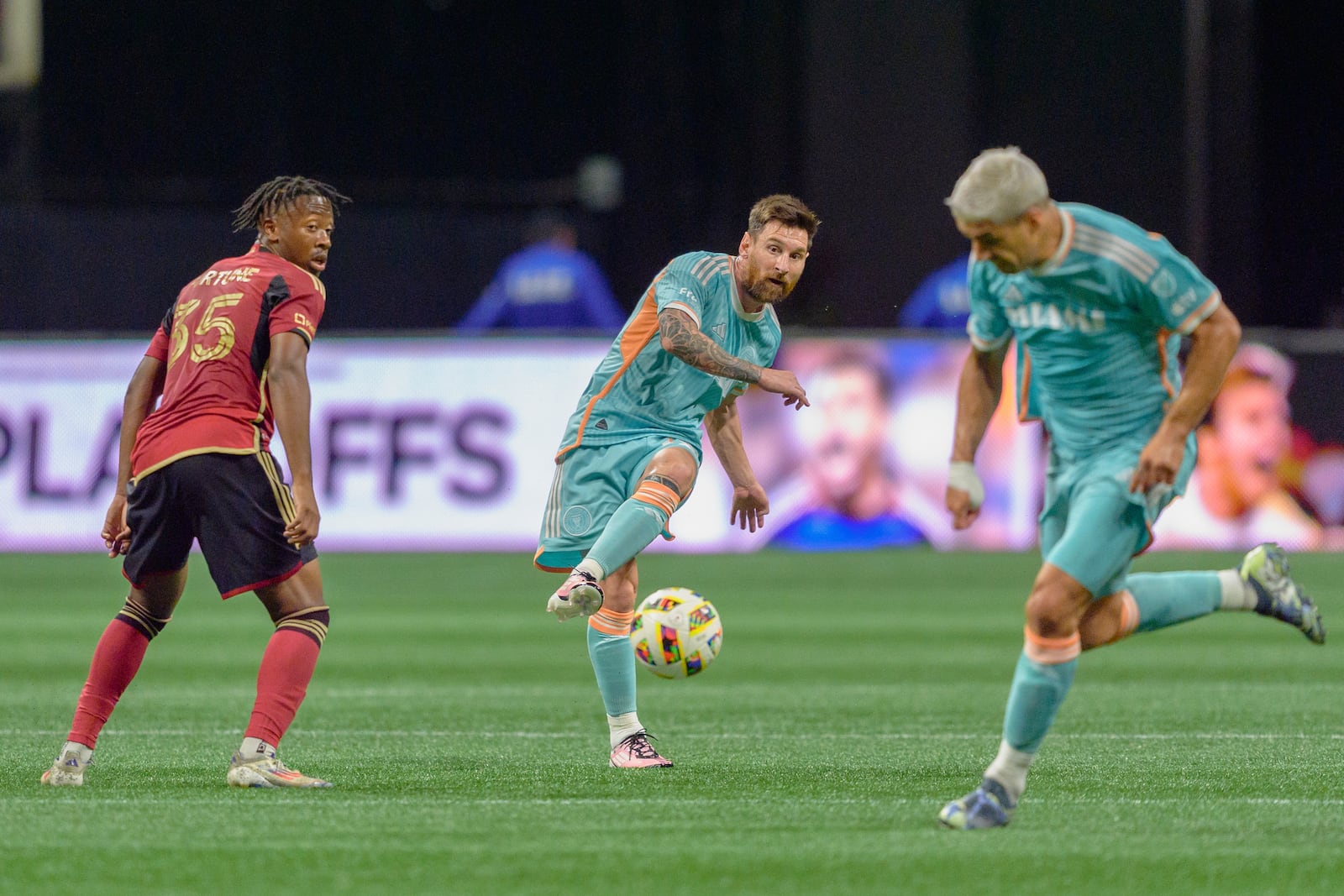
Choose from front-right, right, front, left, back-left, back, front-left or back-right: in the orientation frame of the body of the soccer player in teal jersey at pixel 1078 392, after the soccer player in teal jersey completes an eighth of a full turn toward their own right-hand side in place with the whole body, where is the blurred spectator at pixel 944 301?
right

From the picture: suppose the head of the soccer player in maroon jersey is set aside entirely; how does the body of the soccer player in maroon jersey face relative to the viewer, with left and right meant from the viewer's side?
facing away from the viewer and to the right of the viewer

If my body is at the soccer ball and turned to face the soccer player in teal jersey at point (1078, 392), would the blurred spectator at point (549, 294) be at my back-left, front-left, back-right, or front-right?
back-left

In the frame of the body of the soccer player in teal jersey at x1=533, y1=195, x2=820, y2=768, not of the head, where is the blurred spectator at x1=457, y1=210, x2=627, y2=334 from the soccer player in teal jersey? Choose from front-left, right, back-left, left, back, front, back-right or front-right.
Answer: back-left

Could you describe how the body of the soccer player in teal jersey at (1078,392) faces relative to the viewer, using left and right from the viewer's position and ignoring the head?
facing the viewer and to the left of the viewer

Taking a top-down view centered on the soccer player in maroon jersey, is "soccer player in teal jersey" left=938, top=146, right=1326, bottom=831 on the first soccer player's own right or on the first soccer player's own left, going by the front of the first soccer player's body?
on the first soccer player's own right

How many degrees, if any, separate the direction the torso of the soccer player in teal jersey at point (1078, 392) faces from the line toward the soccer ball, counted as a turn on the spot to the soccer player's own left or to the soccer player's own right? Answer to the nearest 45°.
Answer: approximately 90° to the soccer player's own right

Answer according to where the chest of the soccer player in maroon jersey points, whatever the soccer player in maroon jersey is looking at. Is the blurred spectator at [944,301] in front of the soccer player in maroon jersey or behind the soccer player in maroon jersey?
in front

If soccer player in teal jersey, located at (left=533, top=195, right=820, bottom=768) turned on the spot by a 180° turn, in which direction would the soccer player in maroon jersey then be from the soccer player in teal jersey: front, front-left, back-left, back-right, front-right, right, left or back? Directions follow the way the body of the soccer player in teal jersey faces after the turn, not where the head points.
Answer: left
